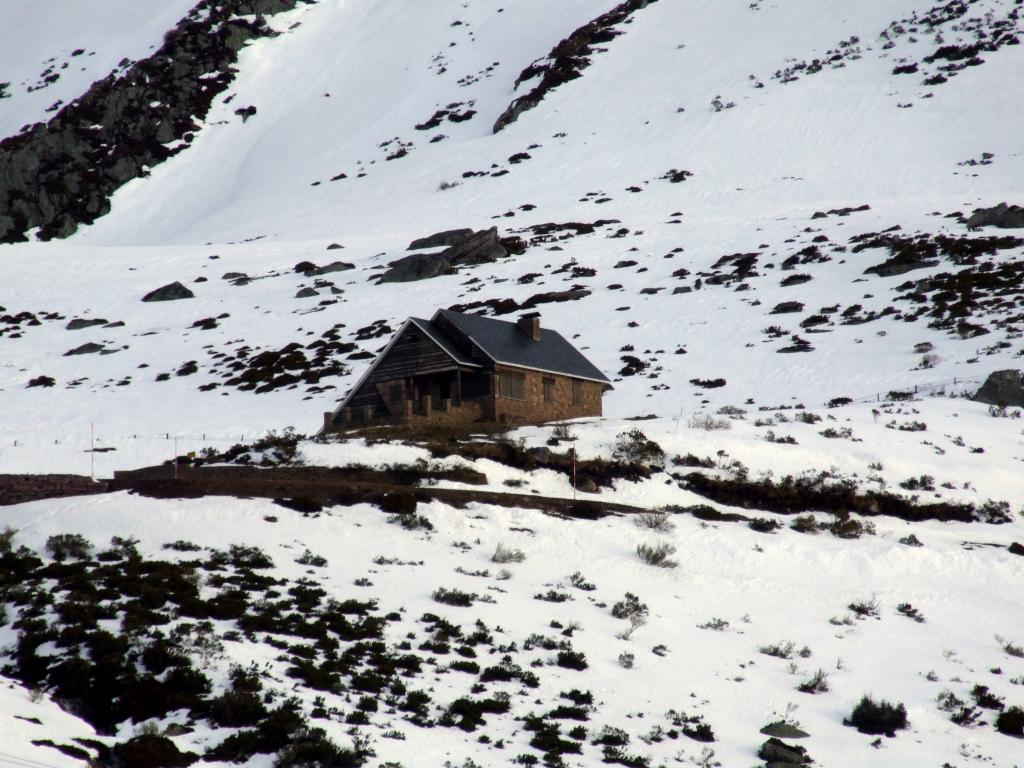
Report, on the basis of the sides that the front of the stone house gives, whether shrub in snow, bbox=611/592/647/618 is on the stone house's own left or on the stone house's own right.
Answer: on the stone house's own left

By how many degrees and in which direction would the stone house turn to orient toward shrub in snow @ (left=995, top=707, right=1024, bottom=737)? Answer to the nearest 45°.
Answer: approximately 45° to its left

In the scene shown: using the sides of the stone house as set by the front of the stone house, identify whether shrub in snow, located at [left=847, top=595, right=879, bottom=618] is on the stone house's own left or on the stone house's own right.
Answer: on the stone house's own left

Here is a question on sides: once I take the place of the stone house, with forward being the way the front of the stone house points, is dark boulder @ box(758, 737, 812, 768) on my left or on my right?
on my left

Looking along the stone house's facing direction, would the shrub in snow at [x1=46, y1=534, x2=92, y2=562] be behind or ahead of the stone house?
ahead

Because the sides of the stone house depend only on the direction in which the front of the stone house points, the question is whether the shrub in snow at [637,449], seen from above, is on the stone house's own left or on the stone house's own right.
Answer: on the stone house's own left

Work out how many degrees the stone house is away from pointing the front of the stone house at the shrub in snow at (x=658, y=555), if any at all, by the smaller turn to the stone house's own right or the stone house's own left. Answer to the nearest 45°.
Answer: approximately 45° to the stone house's own left

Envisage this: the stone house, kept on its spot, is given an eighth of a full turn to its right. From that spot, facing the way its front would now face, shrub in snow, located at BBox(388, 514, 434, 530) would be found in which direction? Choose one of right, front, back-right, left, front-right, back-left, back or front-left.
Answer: left

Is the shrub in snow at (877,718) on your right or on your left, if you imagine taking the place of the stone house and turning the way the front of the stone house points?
on your left

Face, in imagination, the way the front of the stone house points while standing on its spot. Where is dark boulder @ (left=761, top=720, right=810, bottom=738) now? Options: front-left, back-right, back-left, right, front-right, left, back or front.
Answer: front-left

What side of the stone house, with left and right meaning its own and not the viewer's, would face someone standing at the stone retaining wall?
front

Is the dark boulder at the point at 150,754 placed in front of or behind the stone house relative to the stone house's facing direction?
in front

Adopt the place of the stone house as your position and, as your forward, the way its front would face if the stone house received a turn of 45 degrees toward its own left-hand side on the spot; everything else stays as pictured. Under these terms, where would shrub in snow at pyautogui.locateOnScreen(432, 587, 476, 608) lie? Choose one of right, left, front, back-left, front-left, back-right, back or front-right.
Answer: front

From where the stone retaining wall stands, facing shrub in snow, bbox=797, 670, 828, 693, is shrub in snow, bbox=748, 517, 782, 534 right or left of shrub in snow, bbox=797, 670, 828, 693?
left

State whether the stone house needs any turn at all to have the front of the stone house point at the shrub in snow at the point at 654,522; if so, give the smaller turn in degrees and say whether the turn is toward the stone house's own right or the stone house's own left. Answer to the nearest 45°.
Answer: approximately 45° to the stone house's own left
